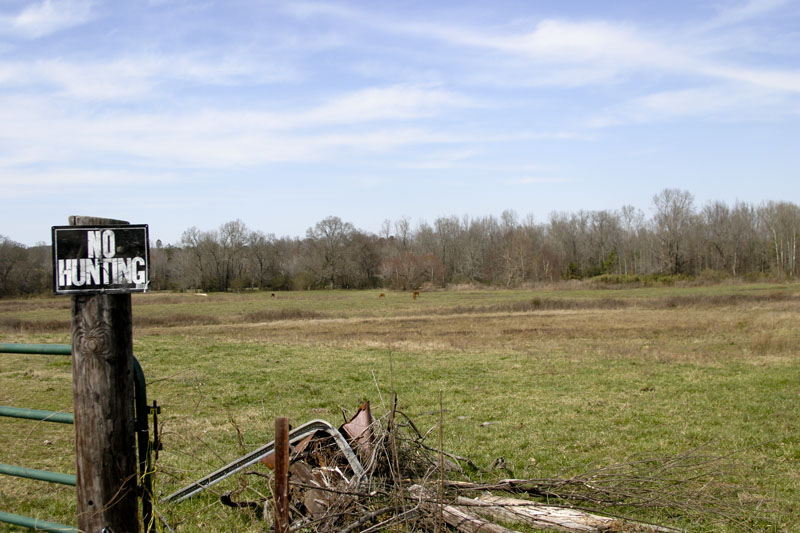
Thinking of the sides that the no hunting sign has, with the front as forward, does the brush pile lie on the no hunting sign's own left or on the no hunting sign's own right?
on the no hunting sign's own left

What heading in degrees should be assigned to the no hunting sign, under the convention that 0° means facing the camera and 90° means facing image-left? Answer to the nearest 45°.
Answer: approximately 0°

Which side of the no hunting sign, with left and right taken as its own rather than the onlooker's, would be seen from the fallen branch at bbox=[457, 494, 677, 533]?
left
